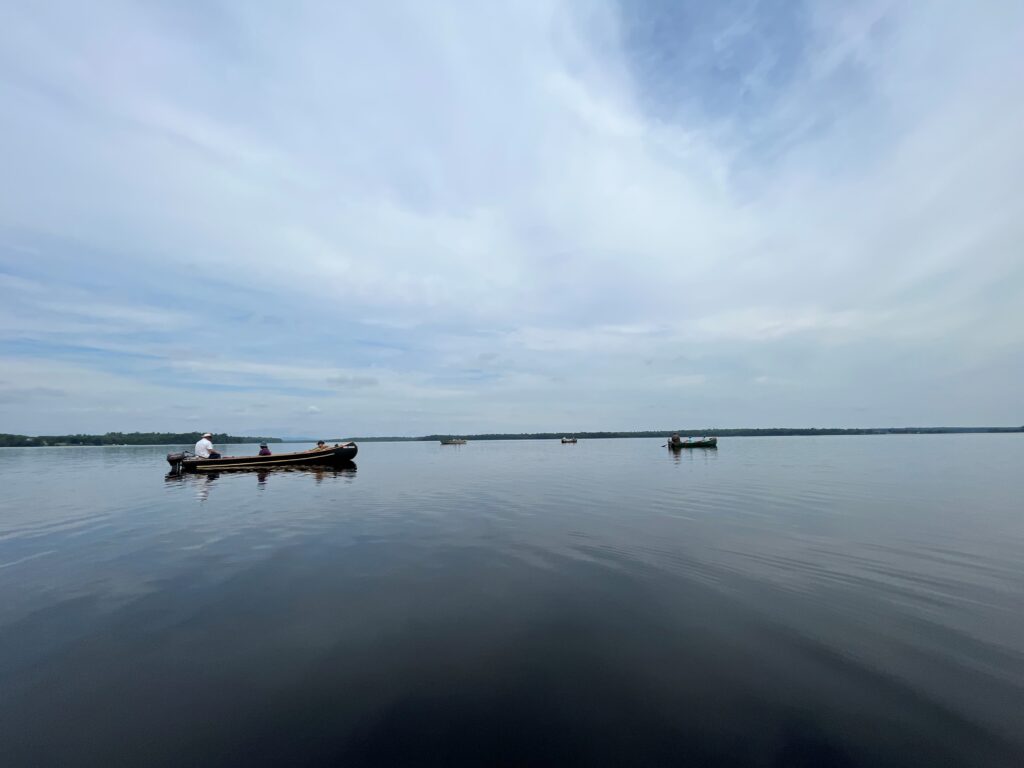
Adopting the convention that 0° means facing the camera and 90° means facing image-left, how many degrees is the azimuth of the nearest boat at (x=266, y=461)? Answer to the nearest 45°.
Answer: approximately 270°
